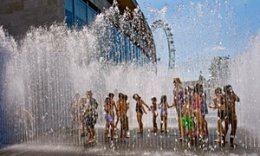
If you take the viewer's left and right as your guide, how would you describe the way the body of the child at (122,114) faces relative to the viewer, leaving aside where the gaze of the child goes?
facing away from the viewer

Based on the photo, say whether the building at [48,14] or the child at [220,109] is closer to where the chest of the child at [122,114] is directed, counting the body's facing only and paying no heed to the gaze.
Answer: the building

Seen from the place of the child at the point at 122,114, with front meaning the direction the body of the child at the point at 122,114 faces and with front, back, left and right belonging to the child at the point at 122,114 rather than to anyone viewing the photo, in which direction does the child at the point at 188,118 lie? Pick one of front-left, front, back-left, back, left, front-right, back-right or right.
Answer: back-right

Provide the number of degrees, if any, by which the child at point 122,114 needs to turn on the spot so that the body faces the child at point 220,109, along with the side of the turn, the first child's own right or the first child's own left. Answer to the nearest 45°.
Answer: approximately 135° to the first child's own right
